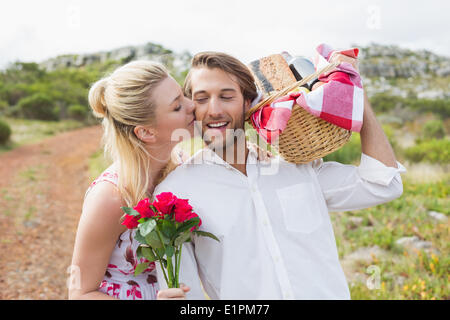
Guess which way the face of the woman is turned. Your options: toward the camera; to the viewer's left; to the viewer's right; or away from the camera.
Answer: to the viewer's right

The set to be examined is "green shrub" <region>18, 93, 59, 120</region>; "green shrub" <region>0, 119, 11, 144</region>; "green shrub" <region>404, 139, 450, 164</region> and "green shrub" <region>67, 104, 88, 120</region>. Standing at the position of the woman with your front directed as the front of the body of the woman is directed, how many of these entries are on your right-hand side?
0

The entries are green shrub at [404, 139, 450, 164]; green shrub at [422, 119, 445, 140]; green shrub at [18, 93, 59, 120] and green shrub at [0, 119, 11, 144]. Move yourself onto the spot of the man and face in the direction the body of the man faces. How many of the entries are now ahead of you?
0

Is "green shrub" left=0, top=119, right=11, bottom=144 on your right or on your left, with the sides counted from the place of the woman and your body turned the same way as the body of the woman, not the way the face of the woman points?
on your left

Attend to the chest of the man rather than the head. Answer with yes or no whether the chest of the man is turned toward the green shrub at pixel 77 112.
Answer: no

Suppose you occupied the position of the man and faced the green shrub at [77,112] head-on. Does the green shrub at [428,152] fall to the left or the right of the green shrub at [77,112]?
right

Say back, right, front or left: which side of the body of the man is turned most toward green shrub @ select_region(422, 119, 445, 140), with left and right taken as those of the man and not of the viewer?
back

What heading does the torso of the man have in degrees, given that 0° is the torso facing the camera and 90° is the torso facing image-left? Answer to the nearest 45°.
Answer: approximately 0°

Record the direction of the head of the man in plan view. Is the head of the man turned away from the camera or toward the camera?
toward the camera

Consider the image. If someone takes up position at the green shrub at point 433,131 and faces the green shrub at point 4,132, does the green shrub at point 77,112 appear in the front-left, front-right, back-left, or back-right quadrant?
front-right

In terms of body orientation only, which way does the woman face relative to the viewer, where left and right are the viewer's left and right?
facing to the right of the viewer

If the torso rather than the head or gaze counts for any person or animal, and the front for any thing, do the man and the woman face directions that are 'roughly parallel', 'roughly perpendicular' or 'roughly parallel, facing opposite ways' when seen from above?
roughly perpendicular

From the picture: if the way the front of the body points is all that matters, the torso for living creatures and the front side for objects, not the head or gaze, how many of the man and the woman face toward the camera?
1

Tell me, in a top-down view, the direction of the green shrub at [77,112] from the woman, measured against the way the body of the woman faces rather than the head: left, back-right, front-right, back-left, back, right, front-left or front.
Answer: left

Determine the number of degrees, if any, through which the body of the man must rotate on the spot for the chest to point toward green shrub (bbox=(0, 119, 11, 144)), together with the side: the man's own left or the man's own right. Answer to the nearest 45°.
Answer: approximately 135° to the man's own right

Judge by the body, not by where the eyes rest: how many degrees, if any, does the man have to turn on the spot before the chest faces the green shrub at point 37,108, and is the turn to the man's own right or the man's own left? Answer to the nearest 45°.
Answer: approximately 135° to the man's own right
